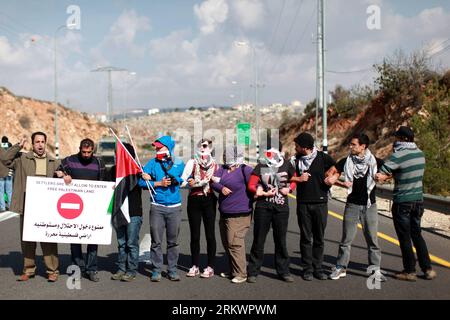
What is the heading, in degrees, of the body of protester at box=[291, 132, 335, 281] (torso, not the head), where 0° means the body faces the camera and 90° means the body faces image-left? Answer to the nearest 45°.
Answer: approximately 0°

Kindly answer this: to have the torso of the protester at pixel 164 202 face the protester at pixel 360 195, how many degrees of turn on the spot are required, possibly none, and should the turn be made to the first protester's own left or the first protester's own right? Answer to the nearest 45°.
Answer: approximately 90° to the first protester's own left

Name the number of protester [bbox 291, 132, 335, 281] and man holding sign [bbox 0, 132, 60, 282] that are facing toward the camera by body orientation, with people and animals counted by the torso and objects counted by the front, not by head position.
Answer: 2

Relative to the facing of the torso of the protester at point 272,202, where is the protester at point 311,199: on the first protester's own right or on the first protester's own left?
on the first protester's own left

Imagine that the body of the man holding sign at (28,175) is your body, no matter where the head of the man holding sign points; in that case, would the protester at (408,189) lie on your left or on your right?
on your left

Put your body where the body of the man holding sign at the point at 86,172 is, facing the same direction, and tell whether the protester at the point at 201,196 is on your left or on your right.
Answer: on your left

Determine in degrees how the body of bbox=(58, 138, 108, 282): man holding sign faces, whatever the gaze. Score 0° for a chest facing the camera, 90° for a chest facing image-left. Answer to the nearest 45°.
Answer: approximately 0°

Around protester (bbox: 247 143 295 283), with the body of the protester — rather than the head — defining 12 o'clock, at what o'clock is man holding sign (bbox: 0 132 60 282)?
The man holding sign is roughly at 3 o'clock from the protester.
